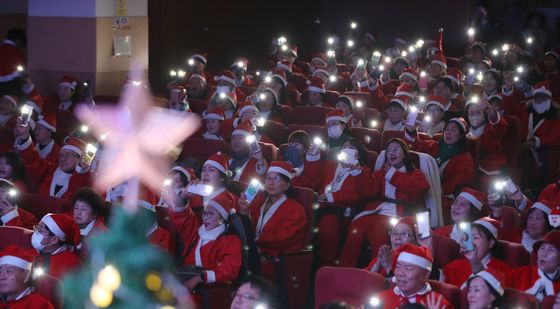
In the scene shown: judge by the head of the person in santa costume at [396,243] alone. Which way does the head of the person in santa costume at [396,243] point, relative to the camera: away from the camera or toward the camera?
toward the camera

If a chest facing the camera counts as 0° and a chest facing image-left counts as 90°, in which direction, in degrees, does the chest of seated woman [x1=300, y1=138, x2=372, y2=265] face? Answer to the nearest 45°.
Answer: approximately 45°

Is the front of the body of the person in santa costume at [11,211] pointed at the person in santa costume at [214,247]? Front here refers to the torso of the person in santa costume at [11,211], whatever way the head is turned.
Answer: no

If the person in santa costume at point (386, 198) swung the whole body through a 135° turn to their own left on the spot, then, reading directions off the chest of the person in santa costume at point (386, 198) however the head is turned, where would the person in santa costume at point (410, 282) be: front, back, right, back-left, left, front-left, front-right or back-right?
right

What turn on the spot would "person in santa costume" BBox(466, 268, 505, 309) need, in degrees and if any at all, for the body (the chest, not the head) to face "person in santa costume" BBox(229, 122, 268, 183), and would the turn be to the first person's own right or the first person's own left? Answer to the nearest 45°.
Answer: approximately 90° to the first person's own right

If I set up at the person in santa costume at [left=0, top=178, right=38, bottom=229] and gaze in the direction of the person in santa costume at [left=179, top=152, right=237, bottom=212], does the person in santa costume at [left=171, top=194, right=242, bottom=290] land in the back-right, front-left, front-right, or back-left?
front-right

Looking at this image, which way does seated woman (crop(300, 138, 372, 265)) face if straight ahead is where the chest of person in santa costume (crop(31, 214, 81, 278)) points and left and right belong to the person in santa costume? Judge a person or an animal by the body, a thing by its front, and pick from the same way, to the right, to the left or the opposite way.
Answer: the same way

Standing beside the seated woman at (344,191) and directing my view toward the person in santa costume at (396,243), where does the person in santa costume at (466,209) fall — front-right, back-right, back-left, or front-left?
front-left

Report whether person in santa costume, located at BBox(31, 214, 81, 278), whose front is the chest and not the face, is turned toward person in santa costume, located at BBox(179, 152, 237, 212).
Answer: no

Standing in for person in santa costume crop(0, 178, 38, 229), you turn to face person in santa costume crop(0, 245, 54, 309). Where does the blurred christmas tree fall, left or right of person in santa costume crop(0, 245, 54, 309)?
left

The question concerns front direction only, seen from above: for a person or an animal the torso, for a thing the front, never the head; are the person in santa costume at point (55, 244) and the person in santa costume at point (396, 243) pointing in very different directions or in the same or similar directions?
same or similar directions

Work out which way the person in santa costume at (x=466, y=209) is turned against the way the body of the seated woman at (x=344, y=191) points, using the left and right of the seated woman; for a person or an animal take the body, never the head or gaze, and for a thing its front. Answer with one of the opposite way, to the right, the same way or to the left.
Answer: the same way

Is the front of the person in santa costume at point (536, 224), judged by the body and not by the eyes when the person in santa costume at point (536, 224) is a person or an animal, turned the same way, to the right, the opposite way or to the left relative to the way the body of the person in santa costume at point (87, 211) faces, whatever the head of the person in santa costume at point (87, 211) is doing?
the same way

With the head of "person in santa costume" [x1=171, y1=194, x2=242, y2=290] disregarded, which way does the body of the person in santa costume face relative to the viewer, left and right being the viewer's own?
facing the viewer and to the left of the viewer

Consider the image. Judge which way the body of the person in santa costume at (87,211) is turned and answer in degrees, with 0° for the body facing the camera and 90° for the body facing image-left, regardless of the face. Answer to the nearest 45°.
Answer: approximately 45°

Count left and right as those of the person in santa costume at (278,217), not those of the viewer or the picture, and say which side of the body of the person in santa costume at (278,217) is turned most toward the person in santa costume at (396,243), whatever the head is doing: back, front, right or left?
left

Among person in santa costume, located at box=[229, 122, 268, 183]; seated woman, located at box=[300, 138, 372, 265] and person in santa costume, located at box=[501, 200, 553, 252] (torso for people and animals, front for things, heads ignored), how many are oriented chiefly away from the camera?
0

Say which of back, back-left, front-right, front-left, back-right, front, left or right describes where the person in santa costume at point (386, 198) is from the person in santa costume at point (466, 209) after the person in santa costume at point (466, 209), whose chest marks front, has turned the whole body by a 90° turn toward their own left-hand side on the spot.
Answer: back

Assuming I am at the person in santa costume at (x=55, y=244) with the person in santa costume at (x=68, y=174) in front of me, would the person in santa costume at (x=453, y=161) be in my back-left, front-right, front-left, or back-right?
front-right

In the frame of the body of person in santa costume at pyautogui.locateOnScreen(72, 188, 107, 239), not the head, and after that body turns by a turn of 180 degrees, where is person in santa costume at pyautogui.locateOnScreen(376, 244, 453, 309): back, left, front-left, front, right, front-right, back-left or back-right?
right

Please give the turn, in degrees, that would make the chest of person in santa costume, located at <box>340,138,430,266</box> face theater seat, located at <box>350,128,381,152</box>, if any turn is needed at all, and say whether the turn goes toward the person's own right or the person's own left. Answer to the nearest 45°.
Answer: approximately 135° to the person's own right
